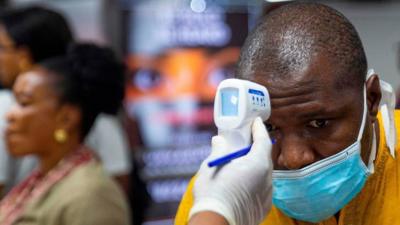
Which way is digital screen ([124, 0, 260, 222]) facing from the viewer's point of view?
toward the camera

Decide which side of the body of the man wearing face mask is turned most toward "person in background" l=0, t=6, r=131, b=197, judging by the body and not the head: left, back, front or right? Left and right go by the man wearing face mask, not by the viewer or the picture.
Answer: right

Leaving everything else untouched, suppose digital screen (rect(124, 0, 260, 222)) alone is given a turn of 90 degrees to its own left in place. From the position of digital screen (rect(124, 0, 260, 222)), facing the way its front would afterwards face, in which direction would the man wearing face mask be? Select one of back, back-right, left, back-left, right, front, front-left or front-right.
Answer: right

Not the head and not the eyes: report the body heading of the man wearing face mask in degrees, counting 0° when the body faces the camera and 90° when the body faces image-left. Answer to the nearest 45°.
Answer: approximately 45°

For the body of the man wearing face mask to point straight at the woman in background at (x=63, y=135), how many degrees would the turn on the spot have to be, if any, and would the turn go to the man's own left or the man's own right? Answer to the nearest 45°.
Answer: approximately 90° to the man's own right

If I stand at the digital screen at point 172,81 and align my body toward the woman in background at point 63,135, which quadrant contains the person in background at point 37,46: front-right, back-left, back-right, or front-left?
front-right
